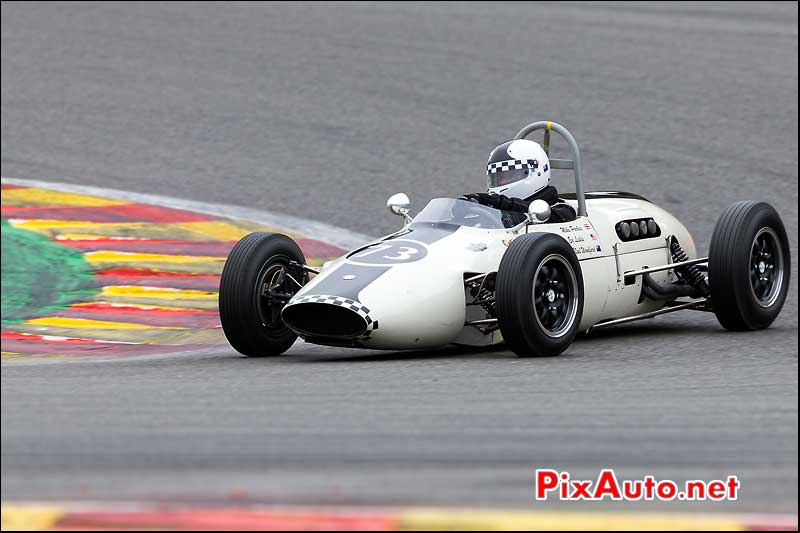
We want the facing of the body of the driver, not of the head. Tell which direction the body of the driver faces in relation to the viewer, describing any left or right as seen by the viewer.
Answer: facing the viewer and to the left of the viewer

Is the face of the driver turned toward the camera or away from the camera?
toward the camera
